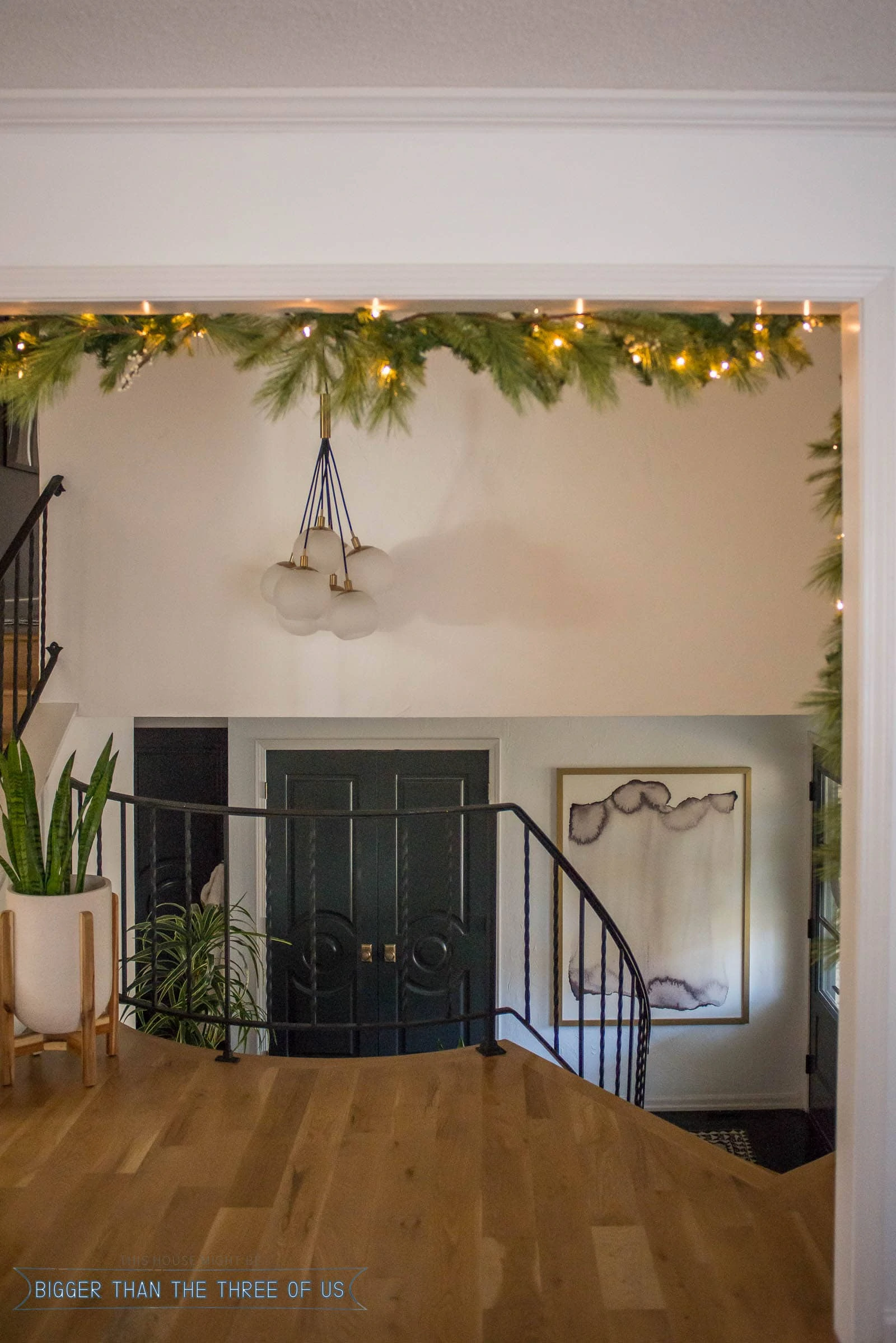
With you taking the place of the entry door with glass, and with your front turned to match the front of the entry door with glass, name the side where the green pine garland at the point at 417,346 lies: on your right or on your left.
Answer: on your left

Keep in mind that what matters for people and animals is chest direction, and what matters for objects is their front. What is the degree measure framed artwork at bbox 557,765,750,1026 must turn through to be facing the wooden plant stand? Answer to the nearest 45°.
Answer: approximately 45° to its right

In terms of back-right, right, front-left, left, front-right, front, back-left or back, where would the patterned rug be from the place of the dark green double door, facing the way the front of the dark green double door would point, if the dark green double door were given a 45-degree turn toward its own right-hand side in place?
back-left

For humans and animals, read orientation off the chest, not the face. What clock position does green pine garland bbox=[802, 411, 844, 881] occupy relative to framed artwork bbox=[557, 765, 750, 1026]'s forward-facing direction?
The green pine garland is roughly at 12 o'clock from the framed artwork.

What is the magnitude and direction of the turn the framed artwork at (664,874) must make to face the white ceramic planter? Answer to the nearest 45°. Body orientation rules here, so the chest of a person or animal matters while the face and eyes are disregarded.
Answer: approximately 45° to its right

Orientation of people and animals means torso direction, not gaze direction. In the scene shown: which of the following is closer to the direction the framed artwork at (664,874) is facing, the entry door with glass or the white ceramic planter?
the white ceramic planter

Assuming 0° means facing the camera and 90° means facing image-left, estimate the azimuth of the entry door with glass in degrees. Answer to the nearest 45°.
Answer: approximately 90°

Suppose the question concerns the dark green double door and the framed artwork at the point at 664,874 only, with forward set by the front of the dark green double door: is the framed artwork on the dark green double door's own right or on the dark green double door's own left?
on the dark green double door's own left

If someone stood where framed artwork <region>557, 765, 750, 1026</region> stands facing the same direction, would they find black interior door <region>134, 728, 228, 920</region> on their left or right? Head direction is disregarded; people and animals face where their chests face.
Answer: on their right

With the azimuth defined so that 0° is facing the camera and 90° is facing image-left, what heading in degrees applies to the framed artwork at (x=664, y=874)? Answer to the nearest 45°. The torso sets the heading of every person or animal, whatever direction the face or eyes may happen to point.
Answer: approximately 0°
